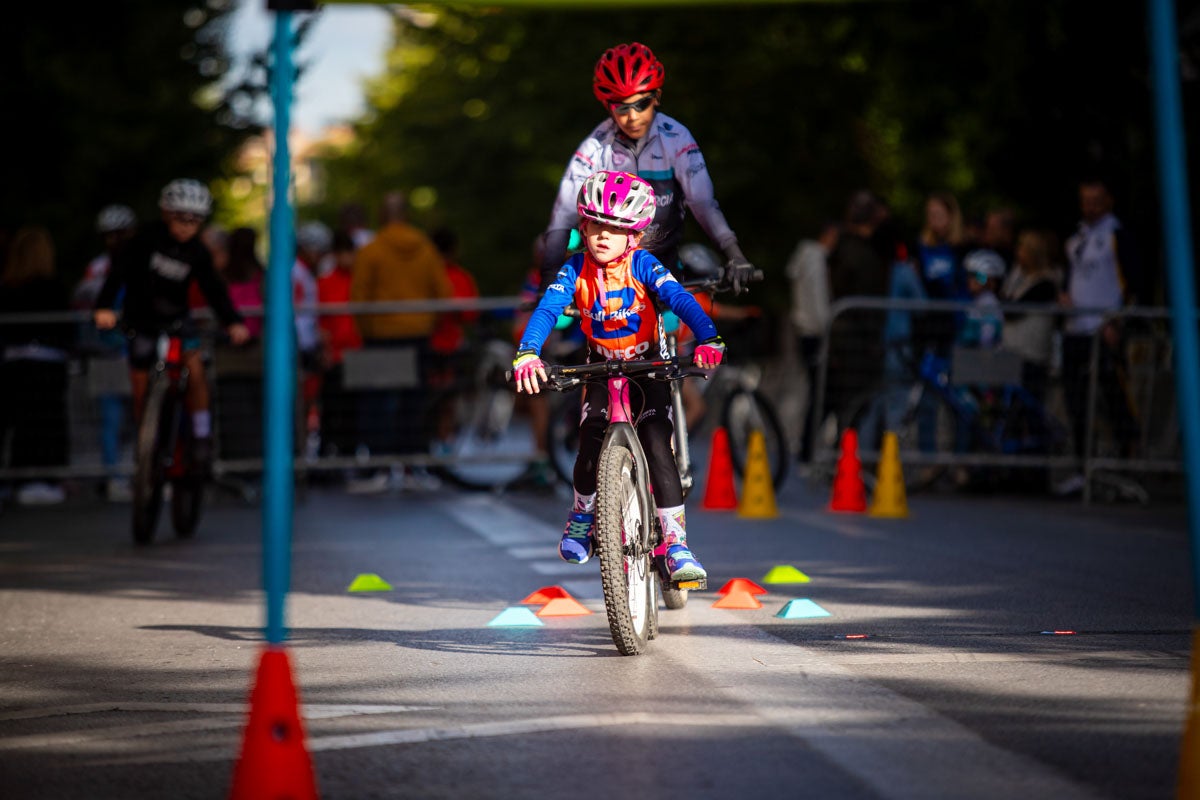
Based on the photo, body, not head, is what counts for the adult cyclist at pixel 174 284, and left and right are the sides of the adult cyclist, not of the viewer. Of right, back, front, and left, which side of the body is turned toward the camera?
front

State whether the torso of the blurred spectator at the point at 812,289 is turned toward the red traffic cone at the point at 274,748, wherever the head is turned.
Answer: no

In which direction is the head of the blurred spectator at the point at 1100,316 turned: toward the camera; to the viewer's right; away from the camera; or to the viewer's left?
toward the camera

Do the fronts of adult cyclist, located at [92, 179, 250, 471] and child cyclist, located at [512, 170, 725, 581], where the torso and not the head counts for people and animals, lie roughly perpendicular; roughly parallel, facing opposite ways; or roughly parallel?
roughly parallel

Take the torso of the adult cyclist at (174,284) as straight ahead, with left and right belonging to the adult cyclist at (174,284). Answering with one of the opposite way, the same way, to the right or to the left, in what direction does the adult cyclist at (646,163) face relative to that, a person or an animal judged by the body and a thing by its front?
the same way

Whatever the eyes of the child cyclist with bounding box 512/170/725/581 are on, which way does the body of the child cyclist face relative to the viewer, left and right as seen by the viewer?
facing the viewer

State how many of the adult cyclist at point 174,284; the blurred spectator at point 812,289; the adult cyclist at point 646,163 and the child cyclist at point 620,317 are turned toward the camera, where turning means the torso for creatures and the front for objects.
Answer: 3

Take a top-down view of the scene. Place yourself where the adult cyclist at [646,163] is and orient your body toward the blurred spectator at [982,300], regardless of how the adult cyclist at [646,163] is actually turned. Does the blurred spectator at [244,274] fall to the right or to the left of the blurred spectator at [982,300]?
left

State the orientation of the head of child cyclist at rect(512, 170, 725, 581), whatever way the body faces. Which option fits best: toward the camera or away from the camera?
toward the camera

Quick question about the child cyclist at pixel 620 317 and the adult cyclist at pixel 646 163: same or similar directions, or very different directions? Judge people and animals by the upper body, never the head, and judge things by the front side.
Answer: same or similar directions

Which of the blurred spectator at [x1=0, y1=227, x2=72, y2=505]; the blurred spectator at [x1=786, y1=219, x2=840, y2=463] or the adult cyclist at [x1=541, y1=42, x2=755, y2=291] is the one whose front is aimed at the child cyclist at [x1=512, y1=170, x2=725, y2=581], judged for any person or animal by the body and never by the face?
the adult cyclist

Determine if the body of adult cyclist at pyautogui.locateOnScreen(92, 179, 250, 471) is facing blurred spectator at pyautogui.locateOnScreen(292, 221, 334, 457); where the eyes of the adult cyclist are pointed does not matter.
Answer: no

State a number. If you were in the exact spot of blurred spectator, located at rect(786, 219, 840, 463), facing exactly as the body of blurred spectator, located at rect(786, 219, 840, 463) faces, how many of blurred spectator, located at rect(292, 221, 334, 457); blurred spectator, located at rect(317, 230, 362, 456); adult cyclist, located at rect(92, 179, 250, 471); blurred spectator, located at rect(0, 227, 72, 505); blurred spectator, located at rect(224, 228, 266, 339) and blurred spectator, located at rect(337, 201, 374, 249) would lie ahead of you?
0

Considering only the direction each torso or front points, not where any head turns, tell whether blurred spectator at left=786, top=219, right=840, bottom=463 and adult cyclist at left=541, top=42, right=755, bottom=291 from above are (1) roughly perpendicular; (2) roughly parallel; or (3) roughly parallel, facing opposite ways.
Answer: roughly perpendicular

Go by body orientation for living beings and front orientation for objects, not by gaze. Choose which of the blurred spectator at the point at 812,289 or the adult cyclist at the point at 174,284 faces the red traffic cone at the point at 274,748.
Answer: the adult cyclist
